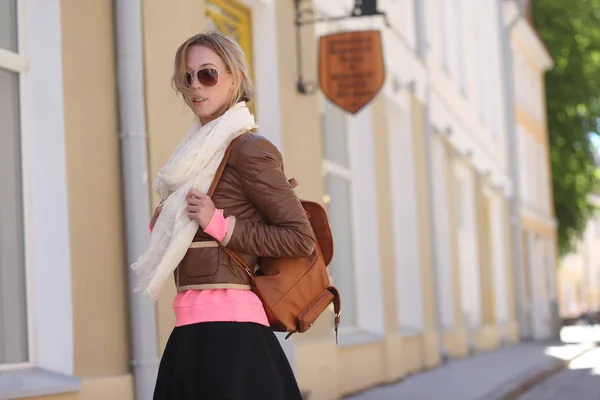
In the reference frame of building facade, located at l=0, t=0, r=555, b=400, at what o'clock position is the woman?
The woman is roughly at 1 o'clock from the building facade.

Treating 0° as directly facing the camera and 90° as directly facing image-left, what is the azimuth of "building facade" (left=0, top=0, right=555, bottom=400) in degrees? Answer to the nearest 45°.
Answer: approximately 315°

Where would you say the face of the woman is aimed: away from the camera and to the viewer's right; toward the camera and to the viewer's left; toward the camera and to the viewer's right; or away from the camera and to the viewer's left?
toward the camera and to the viewer's left
